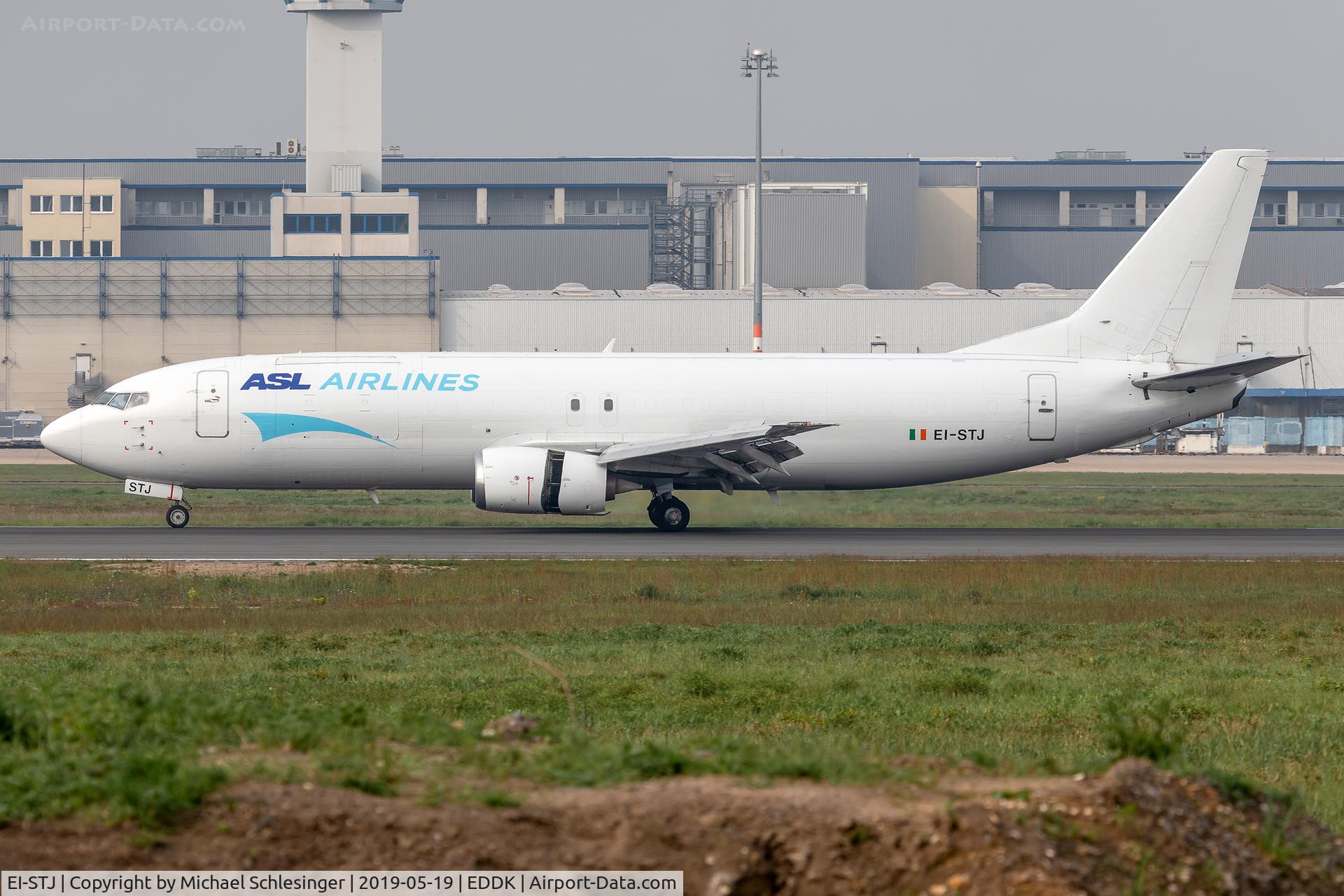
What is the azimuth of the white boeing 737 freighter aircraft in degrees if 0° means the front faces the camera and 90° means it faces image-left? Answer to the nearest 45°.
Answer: approximately 90°
